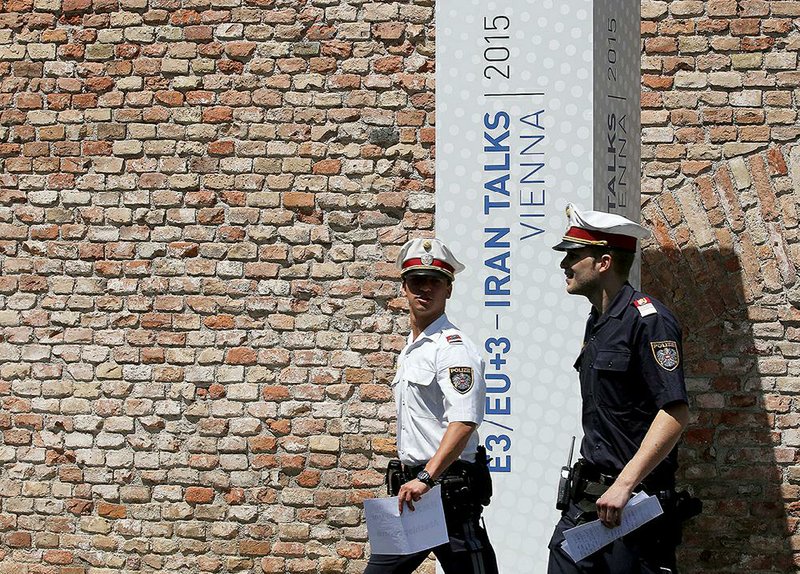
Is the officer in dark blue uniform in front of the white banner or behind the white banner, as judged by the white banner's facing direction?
in front

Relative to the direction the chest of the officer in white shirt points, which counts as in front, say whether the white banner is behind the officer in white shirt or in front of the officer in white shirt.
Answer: behind

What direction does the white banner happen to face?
toward the camera

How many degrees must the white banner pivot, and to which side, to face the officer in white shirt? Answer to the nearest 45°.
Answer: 0° — it already faces them
